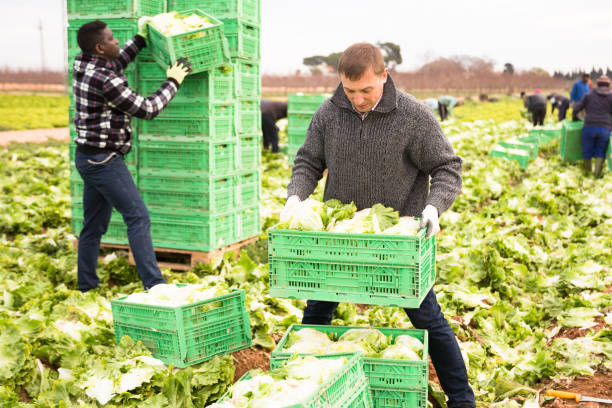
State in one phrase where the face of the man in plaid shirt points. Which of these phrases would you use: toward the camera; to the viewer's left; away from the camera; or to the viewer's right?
to the viewer's right

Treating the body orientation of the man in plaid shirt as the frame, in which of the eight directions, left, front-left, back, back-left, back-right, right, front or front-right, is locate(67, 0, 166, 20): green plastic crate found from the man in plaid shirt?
left

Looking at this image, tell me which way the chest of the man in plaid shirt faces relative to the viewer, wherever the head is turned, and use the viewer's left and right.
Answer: facing to the right of the viewer

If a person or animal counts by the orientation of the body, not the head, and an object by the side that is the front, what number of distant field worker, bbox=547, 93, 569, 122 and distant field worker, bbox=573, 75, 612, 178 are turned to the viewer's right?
0

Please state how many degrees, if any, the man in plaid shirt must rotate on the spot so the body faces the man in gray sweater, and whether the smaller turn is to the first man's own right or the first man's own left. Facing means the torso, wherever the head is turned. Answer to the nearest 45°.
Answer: approximately 45° to the first man's own right
